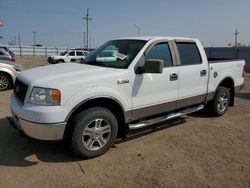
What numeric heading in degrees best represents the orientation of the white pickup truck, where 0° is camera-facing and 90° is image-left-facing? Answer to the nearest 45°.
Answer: approximately 45°

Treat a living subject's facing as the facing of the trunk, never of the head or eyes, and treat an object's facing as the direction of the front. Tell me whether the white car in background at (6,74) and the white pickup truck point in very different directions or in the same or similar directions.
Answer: very different directions

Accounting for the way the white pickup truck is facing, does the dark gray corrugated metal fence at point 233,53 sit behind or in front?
behind

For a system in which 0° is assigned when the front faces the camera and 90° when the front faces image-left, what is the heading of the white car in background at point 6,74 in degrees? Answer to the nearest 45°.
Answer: approximately 270°

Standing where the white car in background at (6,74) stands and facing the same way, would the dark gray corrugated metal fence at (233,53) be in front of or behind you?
in front

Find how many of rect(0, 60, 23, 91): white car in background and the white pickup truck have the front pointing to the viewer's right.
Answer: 1

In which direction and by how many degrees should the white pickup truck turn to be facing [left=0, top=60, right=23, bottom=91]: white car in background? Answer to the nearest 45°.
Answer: approximately 90° to its right
